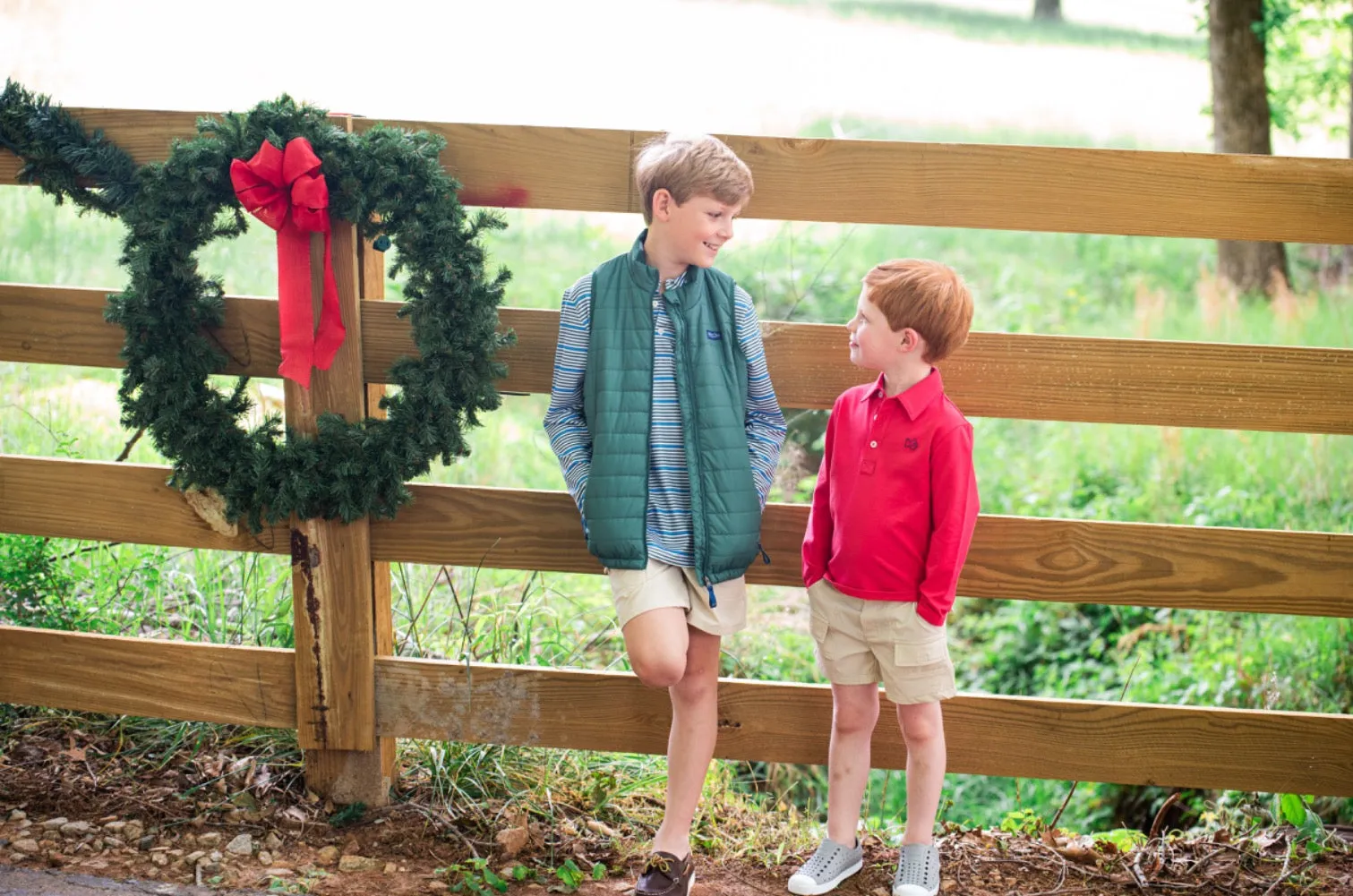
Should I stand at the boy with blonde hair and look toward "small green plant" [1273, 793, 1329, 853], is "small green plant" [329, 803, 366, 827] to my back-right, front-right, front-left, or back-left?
back-left

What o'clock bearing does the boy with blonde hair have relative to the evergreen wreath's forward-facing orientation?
The boy with blonde hair is roughly at 10 o'clock from the evergreen wreath.

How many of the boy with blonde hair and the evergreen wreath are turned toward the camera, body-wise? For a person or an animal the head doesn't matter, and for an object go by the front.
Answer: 2

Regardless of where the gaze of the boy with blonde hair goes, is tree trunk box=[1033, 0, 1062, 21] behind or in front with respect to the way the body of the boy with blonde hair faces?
behind

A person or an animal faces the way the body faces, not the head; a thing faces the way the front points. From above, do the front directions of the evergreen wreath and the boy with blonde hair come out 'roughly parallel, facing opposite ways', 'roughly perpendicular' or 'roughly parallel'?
roughly parallel

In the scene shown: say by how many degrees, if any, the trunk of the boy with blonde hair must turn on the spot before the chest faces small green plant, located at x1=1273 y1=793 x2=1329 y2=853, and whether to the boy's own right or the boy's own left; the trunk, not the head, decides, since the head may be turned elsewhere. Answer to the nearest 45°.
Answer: approximately 90° to the boy's own left

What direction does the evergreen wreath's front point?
toward the camera

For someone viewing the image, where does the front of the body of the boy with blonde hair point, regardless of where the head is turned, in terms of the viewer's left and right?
facing the viewer

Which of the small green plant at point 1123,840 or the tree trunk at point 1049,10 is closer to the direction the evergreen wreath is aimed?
the small green plant

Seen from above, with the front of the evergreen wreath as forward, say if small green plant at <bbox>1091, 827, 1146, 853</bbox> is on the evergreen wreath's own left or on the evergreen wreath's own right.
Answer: on the evergreen wreath's own left

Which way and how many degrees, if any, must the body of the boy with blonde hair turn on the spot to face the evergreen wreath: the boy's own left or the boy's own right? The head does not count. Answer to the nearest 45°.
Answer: approximately 90° to the boy's own right
